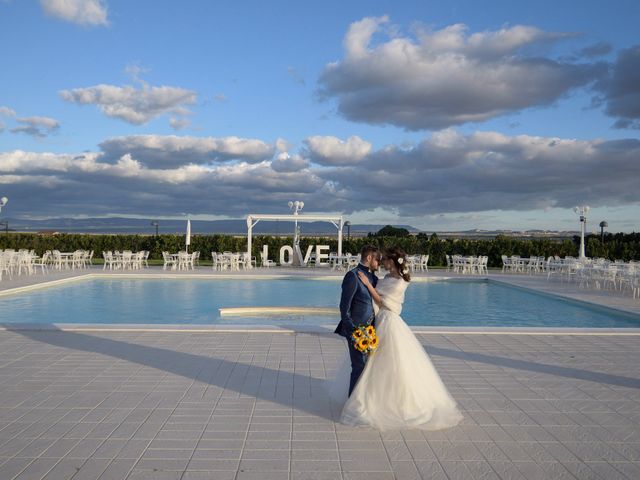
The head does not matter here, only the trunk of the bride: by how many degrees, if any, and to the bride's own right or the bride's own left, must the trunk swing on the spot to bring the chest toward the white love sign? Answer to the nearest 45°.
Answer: approximately 90° to the bride's own right

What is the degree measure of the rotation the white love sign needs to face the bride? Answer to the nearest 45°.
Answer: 0° — it already faces them

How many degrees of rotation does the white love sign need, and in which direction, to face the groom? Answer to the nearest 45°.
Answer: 0° — it already faces them

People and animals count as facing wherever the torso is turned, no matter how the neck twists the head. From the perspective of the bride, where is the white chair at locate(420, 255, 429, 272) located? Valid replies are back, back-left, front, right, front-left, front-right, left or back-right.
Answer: right

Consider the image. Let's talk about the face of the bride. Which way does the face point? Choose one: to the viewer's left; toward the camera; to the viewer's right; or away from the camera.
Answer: to the viewer's left

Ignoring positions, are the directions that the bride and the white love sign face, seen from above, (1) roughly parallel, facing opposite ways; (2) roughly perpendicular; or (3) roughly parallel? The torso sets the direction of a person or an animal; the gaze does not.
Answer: roughly perpendicular

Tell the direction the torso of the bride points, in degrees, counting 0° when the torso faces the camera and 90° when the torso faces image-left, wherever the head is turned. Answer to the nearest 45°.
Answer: approximately 90°

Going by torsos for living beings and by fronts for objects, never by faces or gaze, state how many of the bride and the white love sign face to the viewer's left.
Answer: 1

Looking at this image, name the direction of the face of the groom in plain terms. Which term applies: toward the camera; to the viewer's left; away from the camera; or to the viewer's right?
to the viewer's right

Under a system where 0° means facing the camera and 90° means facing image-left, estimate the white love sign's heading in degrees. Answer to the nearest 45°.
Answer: approximately 0°
